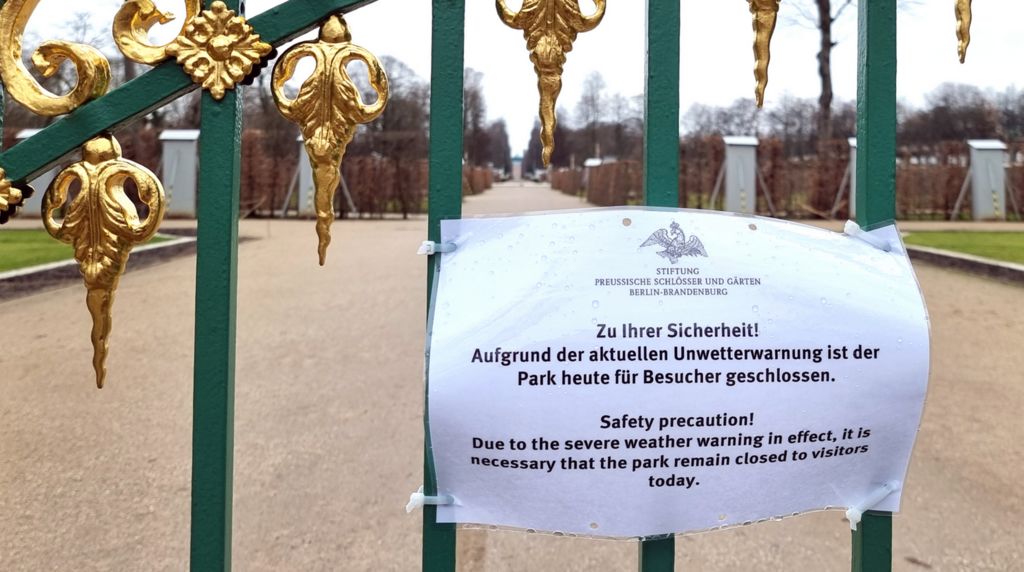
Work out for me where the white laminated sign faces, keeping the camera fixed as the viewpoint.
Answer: facing the viewer

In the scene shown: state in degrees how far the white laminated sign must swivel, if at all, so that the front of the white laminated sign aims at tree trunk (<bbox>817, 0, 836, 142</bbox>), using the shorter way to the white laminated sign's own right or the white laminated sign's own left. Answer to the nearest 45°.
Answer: approximately 180°
